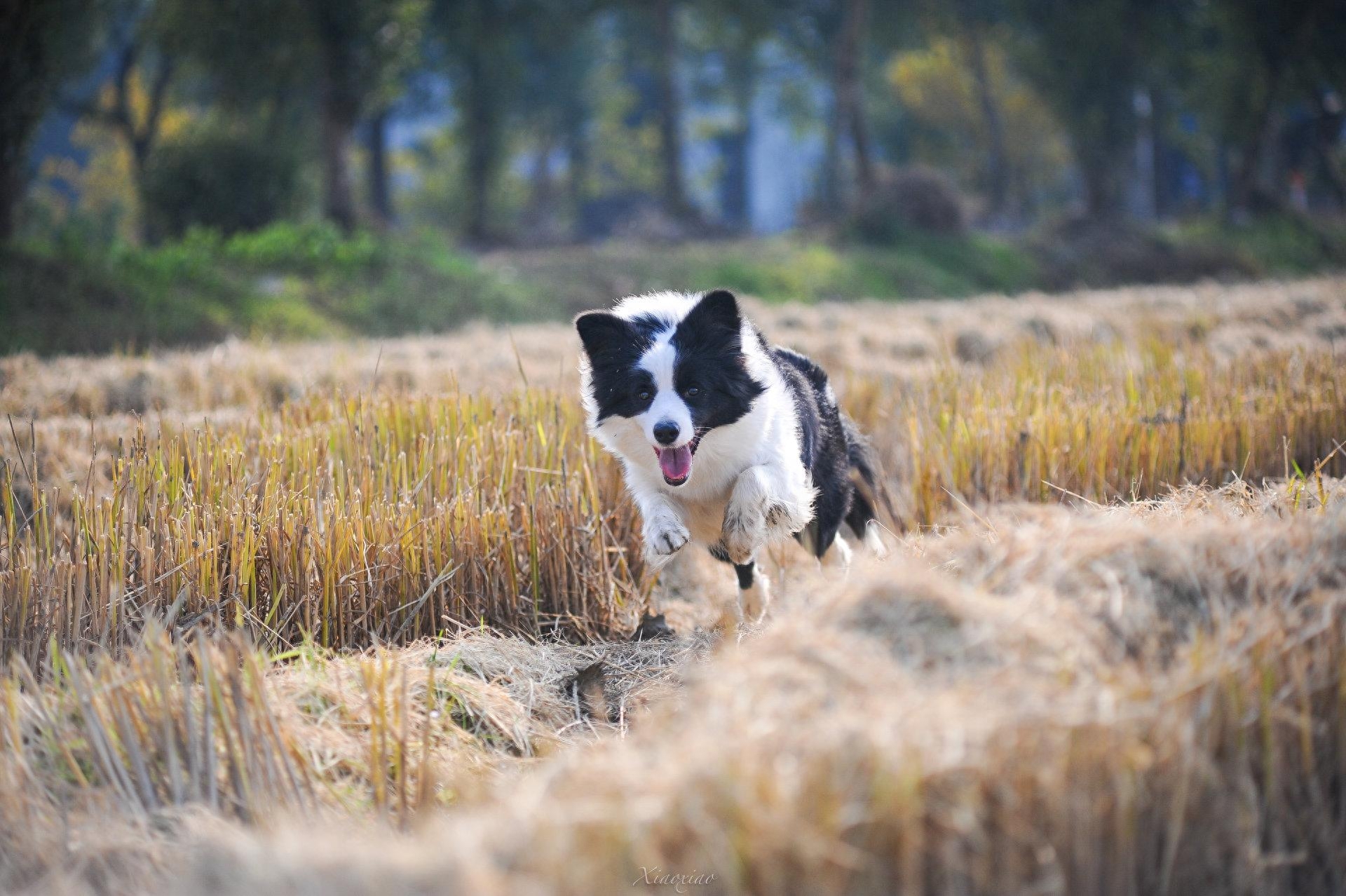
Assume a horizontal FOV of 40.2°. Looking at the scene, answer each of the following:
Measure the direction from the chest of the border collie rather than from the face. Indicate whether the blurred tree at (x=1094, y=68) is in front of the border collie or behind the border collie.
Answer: behind

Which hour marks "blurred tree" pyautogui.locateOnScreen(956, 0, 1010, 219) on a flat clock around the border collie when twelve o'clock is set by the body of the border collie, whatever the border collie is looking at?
The blurred tree is roughly at 5 o'clock from the border collie.

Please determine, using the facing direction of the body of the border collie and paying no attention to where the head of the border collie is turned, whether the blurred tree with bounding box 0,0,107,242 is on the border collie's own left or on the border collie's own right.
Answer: on the border collie's own right

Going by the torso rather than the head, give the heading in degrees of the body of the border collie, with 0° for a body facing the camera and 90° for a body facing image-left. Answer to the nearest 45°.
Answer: approximately 45°

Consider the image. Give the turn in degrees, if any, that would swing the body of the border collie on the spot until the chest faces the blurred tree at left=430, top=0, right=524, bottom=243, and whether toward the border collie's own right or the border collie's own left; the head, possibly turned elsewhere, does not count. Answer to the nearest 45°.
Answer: approximately 135° to the border collie's own right

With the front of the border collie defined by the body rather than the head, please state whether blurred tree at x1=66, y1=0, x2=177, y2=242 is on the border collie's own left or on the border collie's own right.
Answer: on the border collie's own right

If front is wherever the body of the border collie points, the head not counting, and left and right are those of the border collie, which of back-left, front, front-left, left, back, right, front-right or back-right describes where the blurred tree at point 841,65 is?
back-right

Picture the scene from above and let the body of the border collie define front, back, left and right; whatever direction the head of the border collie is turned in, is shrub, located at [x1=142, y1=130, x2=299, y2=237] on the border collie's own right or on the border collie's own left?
on the border collie's own right

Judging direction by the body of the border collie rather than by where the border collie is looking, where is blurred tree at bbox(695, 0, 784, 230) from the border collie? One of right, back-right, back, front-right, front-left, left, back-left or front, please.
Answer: back-right
